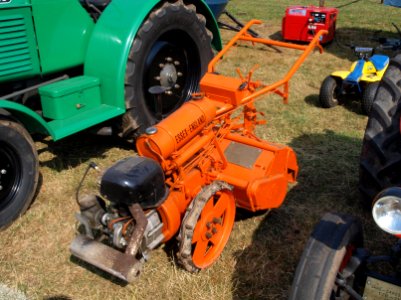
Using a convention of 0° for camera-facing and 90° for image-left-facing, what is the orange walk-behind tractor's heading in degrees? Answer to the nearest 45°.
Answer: approximately 45°

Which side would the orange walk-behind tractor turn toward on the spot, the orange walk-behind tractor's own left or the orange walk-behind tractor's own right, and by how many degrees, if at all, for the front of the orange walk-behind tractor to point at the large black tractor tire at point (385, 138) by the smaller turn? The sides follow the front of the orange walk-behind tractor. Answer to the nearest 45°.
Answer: approximately 135° to the orange walk-behind tractor's own left

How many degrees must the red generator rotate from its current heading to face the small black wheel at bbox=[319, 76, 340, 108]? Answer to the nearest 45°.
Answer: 0° — it already faces it

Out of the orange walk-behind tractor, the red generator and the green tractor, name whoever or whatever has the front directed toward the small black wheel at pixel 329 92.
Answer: the red generator

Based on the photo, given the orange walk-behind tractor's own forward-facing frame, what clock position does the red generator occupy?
The red generator is roughly at 5 o'clock from the orange walk-behind tractor.

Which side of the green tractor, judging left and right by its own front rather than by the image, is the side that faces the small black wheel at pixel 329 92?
back

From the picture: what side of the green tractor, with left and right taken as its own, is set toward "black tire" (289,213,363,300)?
left

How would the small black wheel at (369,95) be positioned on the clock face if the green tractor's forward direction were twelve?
The small black wheel is roughly at 7 o'clock from the green tractor.
